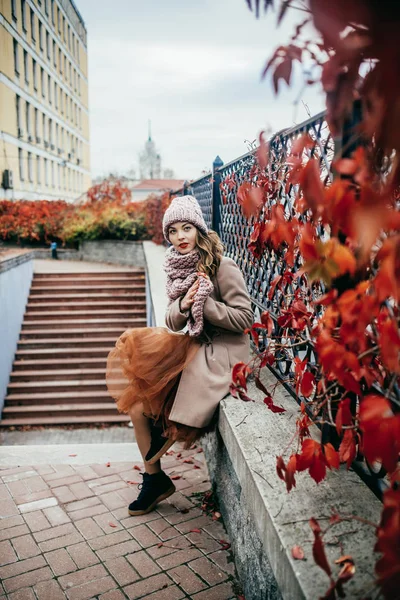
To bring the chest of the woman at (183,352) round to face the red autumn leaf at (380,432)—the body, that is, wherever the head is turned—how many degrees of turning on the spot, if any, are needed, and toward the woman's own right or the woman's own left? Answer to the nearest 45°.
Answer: approximately 45° to the woman's own left

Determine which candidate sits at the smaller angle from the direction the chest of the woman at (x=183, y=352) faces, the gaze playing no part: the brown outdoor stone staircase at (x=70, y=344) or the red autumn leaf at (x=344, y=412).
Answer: the red autumn leaf

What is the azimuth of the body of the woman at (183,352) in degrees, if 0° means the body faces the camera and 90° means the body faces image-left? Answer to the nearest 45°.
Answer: approximately 45°

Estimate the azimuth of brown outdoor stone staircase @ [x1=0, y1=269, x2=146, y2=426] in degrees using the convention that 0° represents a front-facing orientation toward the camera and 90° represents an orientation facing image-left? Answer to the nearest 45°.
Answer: approximately 0°
